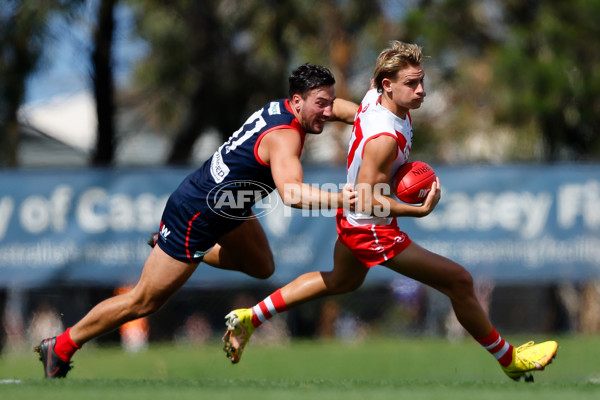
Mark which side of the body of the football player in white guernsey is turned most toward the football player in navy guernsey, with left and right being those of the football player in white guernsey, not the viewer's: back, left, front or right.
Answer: back

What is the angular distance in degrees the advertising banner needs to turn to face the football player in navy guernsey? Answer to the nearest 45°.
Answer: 0° — it already faces them

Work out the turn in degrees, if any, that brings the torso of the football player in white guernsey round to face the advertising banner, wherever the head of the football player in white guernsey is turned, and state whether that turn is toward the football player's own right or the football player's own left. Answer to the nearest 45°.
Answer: approximately 90° to the football player's own left

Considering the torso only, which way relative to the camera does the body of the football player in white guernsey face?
to the viewer's right

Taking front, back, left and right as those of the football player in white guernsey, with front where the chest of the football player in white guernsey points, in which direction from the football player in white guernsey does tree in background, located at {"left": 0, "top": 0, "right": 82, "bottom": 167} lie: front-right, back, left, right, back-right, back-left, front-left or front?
back-left

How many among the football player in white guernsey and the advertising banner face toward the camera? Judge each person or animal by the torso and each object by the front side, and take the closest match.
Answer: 1

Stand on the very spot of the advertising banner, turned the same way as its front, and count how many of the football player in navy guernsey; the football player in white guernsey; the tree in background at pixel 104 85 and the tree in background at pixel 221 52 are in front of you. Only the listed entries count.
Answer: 2

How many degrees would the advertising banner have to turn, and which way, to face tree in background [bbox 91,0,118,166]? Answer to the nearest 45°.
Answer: approximately 135° to its right

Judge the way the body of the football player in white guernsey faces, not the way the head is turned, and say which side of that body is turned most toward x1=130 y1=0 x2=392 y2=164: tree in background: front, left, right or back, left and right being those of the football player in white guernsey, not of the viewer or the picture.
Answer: left

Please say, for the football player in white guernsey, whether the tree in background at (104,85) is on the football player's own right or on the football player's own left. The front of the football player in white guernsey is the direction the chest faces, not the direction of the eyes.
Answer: on the football player's own left

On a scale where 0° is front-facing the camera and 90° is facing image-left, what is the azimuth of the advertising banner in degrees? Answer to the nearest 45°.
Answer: approximately 0°

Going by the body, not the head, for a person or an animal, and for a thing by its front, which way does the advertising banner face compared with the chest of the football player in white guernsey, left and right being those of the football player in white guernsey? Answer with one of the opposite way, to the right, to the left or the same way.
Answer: to the right

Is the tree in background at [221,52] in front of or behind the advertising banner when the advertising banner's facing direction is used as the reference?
behind

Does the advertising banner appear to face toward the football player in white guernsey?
yes

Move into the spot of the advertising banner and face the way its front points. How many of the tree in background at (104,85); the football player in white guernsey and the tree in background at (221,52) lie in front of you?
1

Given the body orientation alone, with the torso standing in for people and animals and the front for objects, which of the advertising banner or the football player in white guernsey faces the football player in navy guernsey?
the advertising banner
